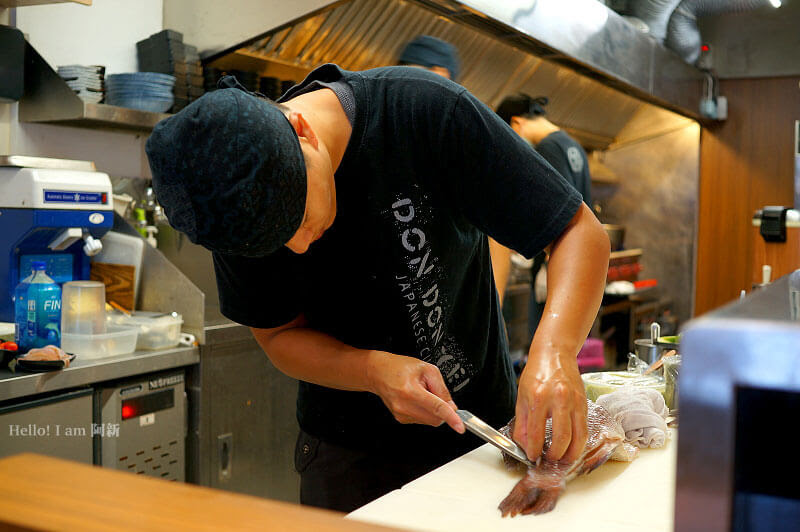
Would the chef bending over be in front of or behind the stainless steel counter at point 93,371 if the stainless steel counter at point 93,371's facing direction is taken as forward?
in front

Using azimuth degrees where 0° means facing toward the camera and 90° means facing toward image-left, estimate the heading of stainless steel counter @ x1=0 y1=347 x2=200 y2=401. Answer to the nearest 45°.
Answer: approximately 315°

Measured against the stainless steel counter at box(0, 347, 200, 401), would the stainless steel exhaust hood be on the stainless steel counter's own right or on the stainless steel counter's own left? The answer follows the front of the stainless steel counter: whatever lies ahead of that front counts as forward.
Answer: on the stainless steel counter's own left
